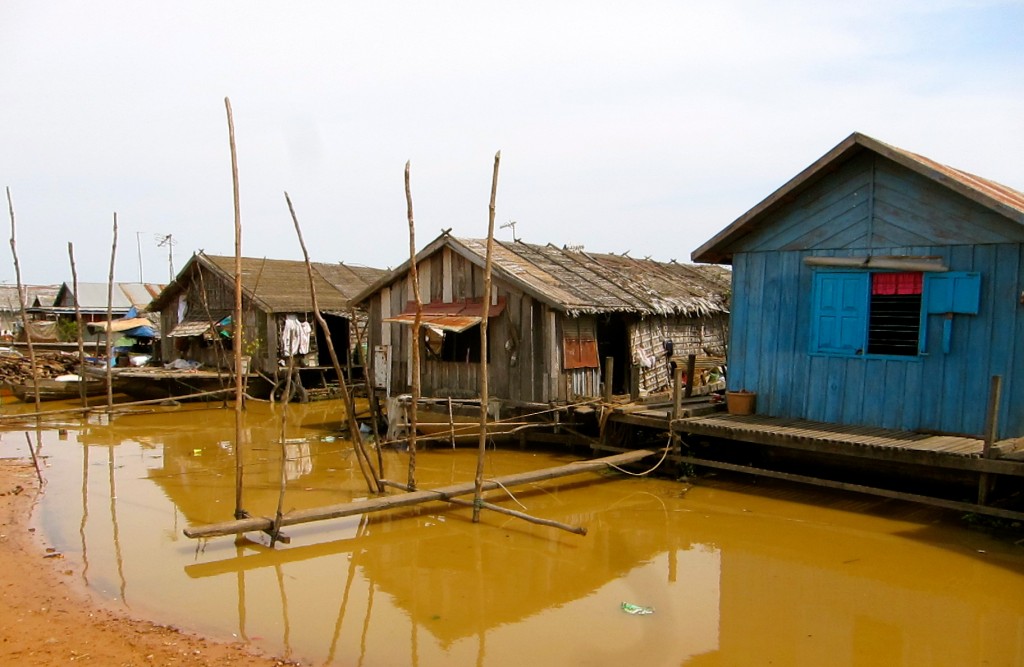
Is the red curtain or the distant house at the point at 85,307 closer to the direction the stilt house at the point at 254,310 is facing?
the red curtain

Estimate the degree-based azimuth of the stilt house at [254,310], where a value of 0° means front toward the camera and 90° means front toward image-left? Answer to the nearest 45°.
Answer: approximately 315°
